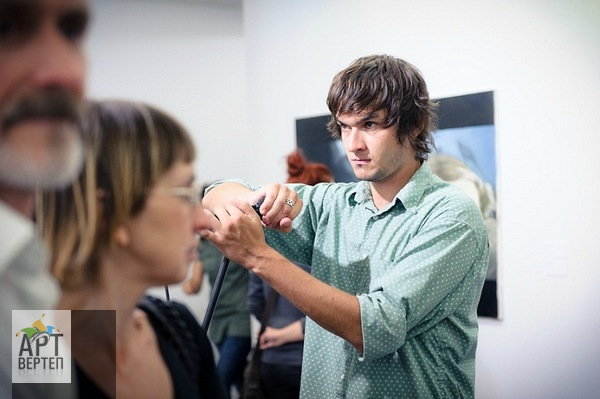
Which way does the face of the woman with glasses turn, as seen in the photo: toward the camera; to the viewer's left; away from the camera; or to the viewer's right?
to the viewer's right

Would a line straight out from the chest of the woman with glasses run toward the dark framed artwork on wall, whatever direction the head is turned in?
no

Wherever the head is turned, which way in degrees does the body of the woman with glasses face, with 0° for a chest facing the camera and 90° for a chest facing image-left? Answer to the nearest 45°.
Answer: approximately 270°

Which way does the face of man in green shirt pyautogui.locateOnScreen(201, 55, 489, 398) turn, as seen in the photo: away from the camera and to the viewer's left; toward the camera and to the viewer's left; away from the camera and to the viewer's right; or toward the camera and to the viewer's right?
toward the camera and to the viewer's left

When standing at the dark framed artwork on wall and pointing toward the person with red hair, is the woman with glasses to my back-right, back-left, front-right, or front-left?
front-left

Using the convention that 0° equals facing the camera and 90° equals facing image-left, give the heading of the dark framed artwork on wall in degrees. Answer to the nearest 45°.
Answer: approximately 45°

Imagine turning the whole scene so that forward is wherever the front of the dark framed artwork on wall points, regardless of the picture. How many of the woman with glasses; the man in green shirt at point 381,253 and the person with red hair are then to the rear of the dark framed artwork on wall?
0

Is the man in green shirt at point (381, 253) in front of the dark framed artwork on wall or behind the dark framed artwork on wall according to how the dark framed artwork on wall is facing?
in front

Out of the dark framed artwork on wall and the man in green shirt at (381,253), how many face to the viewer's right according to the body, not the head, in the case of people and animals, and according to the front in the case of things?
0

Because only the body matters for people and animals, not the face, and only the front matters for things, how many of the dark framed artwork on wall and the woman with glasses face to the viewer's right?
1

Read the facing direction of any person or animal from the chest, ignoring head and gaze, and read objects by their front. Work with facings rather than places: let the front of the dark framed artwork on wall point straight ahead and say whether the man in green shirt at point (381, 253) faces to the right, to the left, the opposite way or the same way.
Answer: the same way

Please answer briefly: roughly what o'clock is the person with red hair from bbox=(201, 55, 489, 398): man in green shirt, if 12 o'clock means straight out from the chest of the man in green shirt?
The person with red hair is roughly at 4 o'clock from the man in green shirt.

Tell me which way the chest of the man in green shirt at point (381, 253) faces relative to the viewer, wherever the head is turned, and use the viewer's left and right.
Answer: facing the viewer and to the left of the viewer

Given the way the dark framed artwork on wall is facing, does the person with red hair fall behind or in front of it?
in front

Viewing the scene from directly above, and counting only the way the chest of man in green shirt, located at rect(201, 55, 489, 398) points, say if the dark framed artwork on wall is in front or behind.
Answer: behind

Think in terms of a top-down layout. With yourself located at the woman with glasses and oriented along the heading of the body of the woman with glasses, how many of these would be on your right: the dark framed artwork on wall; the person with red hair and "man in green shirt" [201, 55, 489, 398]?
0
